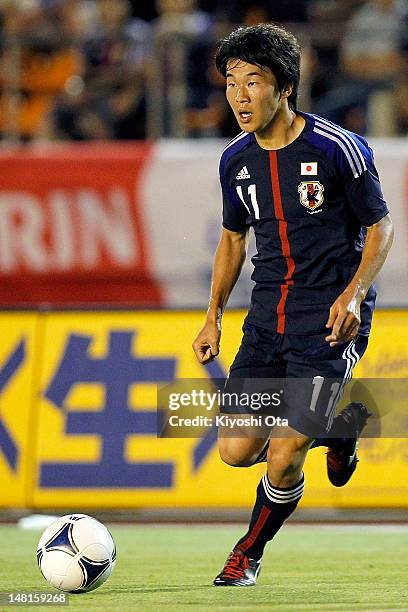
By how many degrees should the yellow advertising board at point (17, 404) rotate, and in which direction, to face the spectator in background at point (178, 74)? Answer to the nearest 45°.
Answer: approximately 135° to its left

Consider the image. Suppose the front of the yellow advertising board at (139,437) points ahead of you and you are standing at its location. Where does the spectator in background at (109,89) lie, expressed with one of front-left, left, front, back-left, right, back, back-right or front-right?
back

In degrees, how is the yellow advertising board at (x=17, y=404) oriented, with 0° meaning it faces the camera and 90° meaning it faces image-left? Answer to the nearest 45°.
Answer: approximately 0°

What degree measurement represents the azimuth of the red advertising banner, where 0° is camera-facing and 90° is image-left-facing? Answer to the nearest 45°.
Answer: approximately 0°

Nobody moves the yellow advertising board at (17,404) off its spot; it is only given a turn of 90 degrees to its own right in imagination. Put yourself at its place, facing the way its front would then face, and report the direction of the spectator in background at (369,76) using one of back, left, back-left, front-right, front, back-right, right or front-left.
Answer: back-right

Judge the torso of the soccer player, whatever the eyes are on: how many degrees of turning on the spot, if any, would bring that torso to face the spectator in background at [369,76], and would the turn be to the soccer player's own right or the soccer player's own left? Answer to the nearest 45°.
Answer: approximately 135° to the soccer player's own right

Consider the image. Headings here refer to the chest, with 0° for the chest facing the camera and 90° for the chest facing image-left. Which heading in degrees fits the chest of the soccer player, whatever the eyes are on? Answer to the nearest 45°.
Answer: approximately 45°

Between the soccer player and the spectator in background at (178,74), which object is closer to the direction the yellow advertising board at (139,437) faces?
the soccer player
